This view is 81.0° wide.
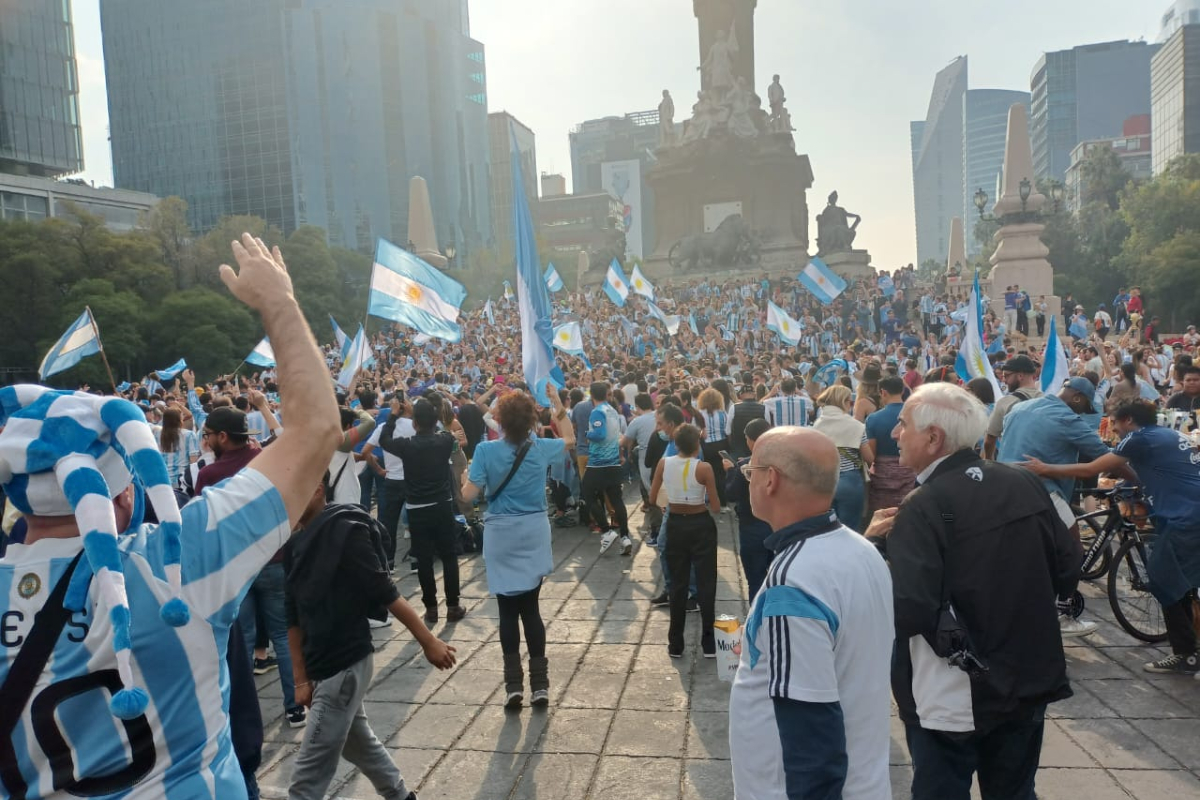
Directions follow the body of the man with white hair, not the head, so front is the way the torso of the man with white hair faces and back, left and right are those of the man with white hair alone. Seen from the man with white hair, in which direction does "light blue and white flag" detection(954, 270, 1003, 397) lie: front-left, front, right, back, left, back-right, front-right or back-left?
front-right

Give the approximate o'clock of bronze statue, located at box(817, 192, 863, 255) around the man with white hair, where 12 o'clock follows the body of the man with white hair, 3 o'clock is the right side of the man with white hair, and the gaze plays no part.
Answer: The bronze statue is roughly at 1 o'clock from the man with white hair.

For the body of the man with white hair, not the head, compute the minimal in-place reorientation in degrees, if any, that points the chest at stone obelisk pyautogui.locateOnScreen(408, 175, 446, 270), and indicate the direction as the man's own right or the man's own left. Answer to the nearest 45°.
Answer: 0° — they already face it

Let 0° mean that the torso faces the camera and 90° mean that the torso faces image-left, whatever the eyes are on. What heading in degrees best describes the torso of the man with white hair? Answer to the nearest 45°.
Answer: approximately 135°

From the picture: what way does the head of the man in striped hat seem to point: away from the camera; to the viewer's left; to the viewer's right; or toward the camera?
away from the camera

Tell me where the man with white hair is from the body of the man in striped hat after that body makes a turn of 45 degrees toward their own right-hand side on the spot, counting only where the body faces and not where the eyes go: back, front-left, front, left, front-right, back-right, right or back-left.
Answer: front-right

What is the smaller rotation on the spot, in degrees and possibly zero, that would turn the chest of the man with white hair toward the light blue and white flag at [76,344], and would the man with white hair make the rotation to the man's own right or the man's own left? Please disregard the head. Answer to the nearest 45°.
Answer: approximately 45° to the man's own left

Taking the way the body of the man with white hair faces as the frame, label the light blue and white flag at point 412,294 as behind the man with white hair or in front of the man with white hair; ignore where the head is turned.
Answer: in front

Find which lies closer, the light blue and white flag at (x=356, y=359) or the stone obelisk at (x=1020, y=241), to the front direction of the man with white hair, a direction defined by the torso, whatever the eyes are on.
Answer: the light blue and white flag

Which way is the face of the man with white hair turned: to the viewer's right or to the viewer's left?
to the viewer's left

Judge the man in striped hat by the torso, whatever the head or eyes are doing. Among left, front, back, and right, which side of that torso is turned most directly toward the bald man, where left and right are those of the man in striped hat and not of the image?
right

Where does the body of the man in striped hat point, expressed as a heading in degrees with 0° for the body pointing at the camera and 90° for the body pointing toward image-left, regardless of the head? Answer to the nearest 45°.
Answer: approximately 180°
